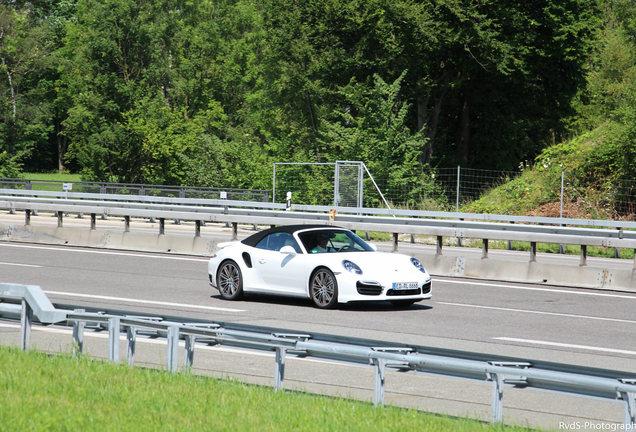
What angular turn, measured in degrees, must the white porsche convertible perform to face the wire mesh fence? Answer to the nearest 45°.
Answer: approximately 135° to its left

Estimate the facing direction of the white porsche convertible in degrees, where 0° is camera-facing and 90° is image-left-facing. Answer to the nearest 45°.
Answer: approximately 315°

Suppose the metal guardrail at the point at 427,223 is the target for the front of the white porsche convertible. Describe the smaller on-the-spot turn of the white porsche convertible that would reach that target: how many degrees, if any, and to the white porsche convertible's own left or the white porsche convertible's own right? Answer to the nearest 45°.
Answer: approximately 135° to the white porsche convertible's own left

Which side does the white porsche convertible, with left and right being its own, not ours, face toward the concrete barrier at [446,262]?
left

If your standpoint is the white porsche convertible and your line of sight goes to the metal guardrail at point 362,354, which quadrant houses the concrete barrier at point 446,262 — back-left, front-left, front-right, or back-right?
back-left
